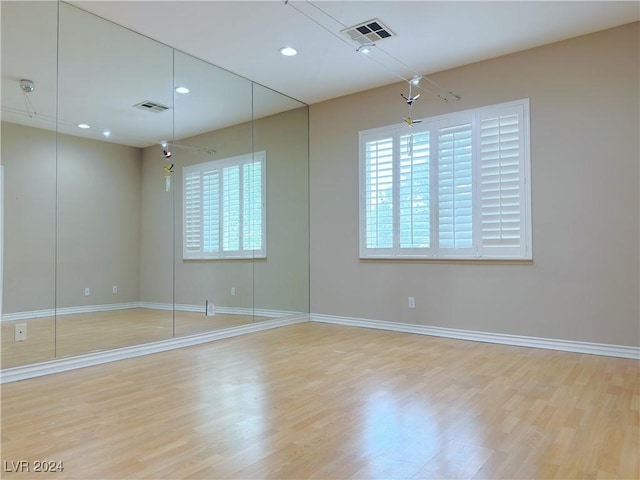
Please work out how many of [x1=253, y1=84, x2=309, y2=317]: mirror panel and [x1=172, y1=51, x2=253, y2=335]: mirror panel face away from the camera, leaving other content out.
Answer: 0

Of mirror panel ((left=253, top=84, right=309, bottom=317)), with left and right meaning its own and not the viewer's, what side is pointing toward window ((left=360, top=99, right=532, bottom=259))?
front

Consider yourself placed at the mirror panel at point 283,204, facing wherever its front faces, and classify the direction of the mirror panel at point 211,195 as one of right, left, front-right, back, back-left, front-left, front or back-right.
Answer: right

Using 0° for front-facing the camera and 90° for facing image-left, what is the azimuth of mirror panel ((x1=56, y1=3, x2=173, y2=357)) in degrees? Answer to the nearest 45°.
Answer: approximately 315°

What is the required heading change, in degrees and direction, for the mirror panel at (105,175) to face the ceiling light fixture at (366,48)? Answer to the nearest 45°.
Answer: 0° — it already faces it

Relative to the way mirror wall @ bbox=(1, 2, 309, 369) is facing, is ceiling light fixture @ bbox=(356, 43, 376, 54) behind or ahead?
ahead

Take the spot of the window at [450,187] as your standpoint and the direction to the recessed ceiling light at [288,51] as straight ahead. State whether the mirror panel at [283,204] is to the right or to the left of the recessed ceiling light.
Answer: right

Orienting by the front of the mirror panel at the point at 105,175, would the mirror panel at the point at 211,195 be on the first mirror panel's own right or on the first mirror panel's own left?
on the first mirror panel's own left

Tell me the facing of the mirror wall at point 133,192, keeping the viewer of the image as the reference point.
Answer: facing the viewer and to the right of the viewer

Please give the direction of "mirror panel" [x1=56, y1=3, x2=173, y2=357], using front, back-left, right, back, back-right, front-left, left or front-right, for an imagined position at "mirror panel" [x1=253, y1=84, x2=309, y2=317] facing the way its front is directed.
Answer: right

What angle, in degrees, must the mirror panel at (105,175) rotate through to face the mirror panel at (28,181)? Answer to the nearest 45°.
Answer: approximately 90° to its right

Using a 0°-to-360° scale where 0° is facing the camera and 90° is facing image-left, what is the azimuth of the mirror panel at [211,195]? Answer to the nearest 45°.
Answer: approximately 315°

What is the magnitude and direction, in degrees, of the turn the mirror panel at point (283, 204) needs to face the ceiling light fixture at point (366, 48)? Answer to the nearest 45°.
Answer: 0° — it already faces it
